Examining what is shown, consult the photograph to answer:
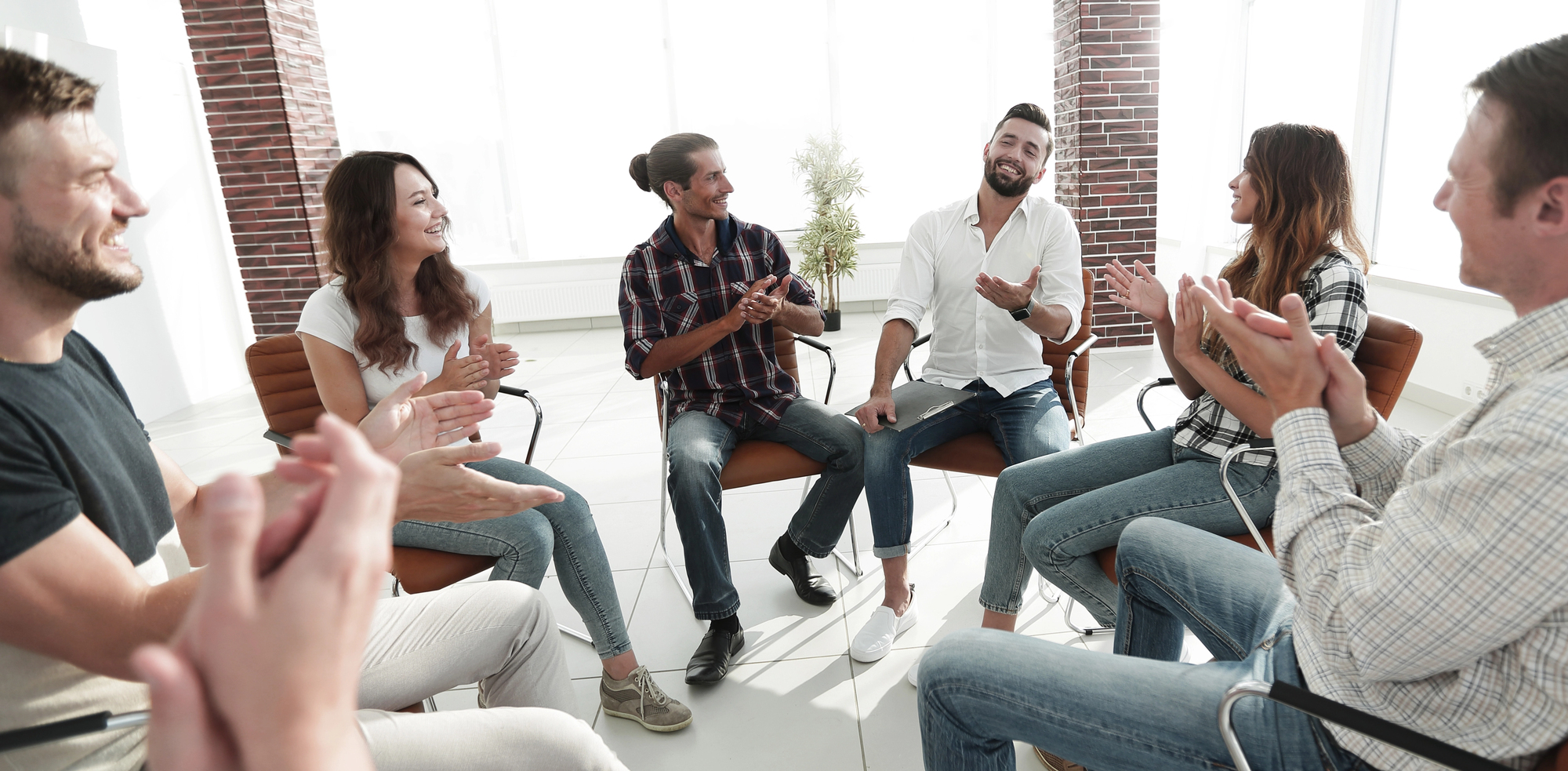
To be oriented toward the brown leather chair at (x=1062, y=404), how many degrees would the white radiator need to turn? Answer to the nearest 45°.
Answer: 0° — it already faces it

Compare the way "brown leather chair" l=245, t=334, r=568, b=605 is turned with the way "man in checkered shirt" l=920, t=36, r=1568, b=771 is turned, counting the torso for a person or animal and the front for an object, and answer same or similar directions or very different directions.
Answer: very different directions

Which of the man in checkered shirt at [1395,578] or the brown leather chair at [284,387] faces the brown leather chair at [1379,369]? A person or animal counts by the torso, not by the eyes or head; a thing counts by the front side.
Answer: the brown leather chair at [284,387]

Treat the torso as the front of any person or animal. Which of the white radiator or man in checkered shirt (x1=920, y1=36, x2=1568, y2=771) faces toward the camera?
the white radiator

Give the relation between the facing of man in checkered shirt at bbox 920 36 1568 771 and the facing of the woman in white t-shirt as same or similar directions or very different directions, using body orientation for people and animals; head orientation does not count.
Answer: very different directions

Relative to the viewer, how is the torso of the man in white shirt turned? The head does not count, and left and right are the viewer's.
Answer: facing the viewer

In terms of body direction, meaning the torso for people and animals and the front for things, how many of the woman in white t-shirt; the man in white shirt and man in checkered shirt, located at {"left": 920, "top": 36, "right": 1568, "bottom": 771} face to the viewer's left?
1

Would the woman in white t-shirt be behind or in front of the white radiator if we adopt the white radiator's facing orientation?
in front

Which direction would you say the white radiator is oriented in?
toward the camera

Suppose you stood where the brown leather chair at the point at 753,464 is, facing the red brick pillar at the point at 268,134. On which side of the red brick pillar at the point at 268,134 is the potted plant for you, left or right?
right

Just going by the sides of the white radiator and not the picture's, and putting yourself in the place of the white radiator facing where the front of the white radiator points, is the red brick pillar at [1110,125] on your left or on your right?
on your left

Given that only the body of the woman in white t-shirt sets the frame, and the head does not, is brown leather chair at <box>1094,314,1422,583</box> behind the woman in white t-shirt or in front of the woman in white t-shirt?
in front

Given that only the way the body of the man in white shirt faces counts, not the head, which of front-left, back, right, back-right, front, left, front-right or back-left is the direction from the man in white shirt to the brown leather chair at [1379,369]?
front-left

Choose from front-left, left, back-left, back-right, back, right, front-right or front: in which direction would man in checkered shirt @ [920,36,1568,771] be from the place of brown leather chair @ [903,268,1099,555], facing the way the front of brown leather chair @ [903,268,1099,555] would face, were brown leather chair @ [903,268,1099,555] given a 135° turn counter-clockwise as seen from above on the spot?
right

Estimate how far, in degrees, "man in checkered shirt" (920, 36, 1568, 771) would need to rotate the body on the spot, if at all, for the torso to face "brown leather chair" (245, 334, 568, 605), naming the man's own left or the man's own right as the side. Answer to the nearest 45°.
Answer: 0° — they already face it

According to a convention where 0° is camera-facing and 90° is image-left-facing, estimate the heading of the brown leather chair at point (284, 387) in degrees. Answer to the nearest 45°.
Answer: approximately 315°

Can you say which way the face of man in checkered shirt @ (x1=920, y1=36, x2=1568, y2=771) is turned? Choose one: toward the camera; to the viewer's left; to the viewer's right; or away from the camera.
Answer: to the viewer's left

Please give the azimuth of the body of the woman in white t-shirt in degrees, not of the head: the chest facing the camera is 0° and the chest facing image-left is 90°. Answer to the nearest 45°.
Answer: approximately 315°

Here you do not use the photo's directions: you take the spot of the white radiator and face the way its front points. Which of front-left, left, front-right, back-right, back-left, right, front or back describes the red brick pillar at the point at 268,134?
front-right

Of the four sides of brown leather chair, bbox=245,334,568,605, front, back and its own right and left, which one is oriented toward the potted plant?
left

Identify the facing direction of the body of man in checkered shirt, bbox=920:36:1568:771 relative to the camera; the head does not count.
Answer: to the viewer's left
